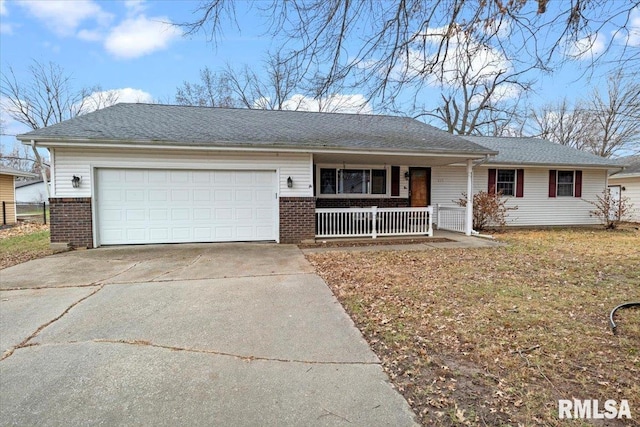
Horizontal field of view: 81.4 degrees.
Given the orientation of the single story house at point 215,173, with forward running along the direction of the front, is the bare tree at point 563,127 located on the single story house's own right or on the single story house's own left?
on the single story house's own left

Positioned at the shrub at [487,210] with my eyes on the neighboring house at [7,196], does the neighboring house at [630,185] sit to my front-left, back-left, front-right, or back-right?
back-right

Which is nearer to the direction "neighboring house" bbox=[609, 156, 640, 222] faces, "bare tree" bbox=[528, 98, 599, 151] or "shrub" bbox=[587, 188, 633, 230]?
the shrub

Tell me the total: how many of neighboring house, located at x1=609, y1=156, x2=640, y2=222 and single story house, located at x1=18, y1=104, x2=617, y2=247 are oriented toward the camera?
2

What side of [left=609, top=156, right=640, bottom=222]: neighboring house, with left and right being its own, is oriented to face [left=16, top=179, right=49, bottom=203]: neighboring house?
right

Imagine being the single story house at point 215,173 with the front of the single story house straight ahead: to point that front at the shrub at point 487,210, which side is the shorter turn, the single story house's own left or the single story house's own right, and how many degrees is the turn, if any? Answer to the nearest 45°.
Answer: approximately 90° to the single story house's own left

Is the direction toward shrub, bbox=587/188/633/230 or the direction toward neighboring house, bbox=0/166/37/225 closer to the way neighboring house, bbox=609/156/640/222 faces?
the shrub

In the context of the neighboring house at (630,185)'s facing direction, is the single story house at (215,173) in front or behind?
in front

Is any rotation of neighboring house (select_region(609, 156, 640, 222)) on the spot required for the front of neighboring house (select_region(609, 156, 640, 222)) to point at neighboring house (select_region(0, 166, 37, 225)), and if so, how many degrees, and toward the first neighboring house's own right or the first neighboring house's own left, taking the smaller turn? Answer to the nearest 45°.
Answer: approximately 45° to the first neighboring house's own right

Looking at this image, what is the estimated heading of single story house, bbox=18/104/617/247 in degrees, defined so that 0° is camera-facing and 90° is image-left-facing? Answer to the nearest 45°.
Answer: approximately 0°
